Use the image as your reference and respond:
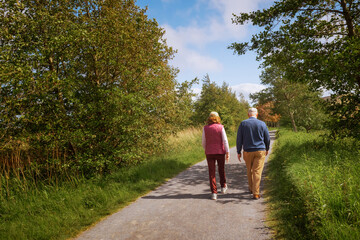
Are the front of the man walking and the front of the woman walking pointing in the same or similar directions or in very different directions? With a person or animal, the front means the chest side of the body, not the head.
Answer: same or similar directions

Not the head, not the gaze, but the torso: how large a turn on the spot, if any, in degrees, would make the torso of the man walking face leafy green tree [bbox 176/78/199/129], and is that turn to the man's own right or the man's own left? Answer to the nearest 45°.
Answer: approximately 45° to the man's own left

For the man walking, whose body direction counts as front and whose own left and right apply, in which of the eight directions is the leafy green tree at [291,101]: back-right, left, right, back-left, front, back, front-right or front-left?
front

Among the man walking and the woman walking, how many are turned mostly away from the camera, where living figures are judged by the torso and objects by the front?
2

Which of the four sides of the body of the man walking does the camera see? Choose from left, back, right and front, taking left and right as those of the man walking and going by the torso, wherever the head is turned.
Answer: back

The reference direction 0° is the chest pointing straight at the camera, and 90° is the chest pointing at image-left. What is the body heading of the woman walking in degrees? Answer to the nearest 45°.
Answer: approximately 180°

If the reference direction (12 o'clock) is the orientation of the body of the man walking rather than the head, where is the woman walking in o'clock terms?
The woman walking is roughly at 9 o'clock from the man walking.

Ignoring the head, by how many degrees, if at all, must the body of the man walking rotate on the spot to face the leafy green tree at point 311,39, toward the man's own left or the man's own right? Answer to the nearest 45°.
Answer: approximately 45° to the man's own right

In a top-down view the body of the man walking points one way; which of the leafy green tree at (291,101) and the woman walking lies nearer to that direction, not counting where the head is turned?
the leafy green tree

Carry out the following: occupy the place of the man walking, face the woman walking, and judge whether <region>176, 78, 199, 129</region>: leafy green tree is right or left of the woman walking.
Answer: right

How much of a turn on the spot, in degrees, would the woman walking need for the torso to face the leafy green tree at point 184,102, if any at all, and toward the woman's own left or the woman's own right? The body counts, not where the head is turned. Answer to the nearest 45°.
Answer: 0° — they already face it
